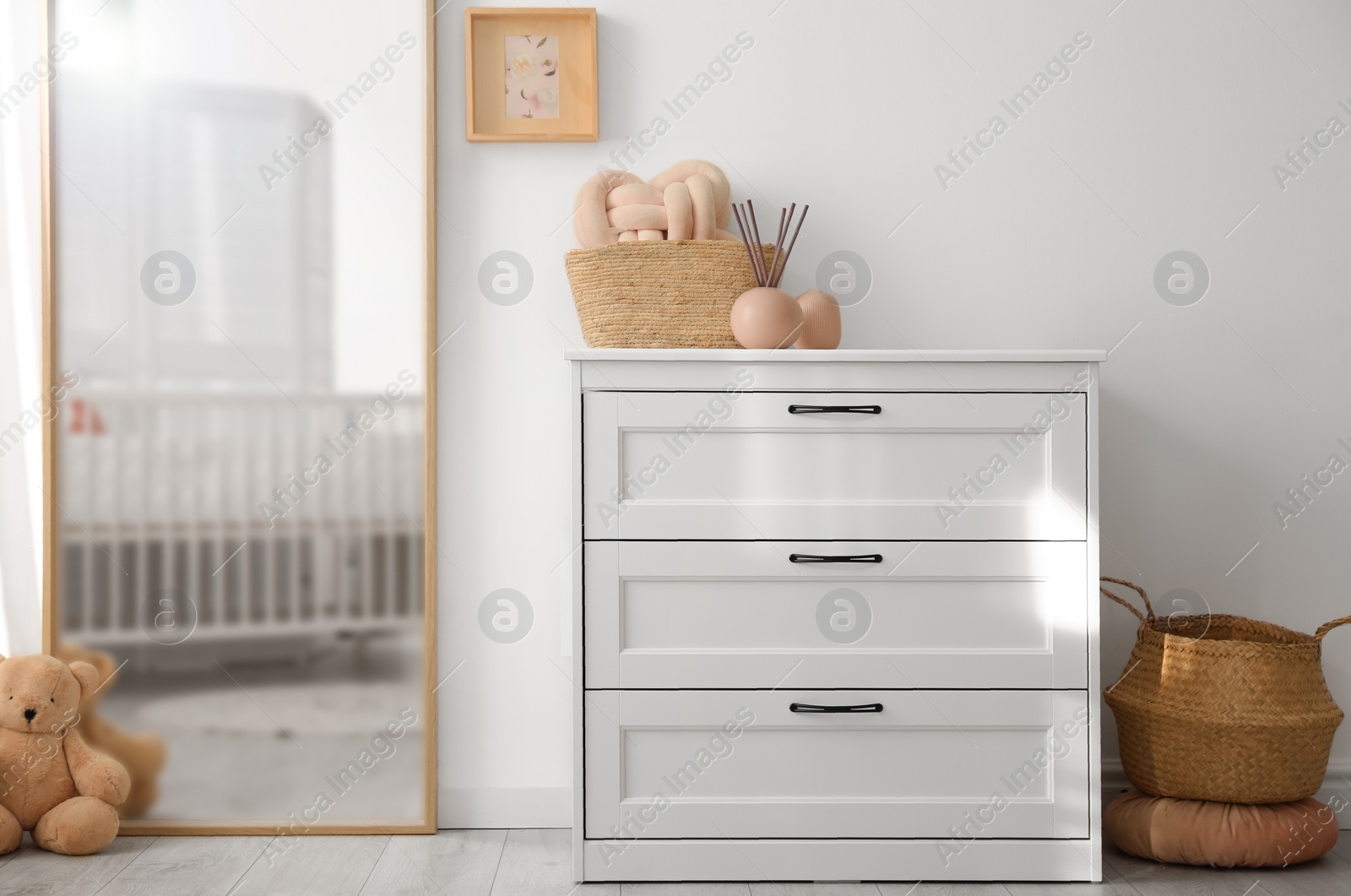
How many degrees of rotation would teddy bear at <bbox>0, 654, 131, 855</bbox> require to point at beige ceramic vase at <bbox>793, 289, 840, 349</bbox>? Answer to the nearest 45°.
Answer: approximately 45° to its left

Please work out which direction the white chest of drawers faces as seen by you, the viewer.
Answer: facing the viewer

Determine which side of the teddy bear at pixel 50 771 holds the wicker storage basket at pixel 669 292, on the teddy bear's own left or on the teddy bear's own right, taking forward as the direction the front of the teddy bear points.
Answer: on the teddy bear's own left

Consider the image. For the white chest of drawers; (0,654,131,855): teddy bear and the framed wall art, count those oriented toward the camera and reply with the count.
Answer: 3

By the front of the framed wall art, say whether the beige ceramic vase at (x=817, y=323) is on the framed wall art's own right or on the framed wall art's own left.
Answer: on the framed wall art's own left

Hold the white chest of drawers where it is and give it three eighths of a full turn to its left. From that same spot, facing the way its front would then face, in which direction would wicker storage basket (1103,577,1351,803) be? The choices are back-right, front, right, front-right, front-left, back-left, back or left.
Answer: front-right

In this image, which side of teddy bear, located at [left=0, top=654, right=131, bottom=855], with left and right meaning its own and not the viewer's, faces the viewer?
front
